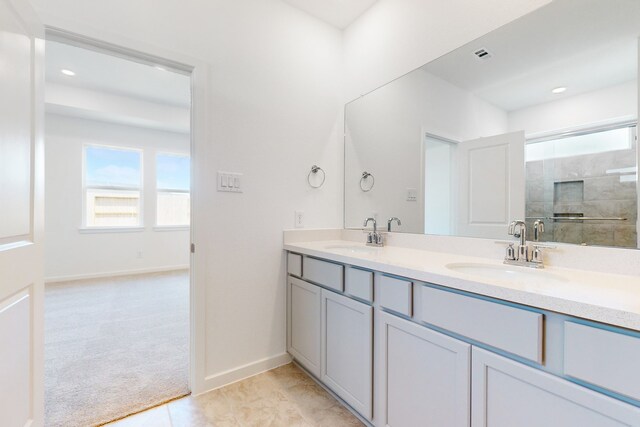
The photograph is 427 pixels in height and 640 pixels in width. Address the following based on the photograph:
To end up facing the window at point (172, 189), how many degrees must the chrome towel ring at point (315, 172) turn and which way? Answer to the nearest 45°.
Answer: approximately 180°

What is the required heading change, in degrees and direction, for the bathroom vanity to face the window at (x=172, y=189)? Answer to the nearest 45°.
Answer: approximately 90° to its right

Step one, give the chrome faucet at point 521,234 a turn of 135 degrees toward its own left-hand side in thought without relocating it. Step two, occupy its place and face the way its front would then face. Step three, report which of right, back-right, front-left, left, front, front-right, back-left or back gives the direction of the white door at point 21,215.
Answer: back-right

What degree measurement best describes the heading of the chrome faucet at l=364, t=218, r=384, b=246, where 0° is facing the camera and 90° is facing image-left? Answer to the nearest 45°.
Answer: approximately 45°

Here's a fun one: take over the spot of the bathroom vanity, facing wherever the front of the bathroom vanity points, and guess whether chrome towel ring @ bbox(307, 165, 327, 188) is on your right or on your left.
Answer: on your right

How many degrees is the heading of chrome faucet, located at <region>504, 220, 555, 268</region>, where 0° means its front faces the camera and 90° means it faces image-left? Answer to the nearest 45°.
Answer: approximately 45°

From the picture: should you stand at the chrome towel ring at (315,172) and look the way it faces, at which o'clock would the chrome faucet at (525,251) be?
The chrome faucet is roughly at 12 o'clock from the chrome towel ring.

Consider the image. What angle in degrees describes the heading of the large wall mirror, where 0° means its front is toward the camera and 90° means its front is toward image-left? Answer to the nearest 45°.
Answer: approximately 45°

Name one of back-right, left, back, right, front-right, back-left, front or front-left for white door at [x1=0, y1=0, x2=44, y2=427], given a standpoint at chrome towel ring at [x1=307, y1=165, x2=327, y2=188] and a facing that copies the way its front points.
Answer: right

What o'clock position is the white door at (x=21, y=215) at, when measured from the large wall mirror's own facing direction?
The white door is roughly at 12 o'clock from the large wall mirror.

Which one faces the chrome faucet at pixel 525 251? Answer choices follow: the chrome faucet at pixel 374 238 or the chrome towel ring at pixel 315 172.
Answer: the chrome towel ring

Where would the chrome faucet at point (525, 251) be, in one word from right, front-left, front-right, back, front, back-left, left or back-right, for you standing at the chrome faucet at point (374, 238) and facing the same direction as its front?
left

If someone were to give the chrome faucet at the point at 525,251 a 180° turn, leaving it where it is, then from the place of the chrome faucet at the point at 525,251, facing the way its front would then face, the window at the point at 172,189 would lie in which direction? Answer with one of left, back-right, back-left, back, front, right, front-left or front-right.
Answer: back-left

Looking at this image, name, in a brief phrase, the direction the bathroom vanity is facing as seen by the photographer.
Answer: facing the viewer and to the left of the viewer

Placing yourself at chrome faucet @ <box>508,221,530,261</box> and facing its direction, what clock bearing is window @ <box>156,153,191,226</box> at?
The window is roughly at 2 o'clock from the chrome faucet.
